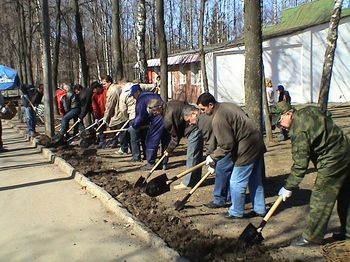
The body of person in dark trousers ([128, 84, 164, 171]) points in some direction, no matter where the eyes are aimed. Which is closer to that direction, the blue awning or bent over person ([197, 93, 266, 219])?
the blue awning

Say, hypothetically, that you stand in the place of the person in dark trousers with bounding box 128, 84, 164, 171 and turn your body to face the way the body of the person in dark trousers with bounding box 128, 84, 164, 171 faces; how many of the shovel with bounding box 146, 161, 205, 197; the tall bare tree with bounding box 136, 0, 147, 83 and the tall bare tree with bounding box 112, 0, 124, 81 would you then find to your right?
2

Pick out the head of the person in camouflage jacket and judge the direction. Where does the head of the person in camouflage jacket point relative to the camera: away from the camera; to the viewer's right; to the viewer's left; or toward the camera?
to the viewer's left

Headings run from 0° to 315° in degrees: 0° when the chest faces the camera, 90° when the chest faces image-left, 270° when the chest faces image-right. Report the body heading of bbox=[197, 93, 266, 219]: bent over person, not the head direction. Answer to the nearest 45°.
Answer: approximately 90°

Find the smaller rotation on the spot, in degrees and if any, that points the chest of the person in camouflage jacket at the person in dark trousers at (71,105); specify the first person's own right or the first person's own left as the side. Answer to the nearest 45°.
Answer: approximately 45° to the first person's own right

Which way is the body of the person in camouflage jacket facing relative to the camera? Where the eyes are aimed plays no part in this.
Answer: to the viewer's left

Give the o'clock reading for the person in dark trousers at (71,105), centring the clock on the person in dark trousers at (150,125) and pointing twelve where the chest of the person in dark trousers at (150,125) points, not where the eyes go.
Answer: the person in dark trousers at (71,105) is roughly at 2 o'clock from the person in dark trousers at (150,125).

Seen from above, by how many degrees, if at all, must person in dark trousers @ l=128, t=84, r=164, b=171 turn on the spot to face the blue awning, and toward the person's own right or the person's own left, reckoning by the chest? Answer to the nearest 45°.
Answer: approximately 45° to the person's own right

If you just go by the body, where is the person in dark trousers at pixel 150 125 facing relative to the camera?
to the viewer's left

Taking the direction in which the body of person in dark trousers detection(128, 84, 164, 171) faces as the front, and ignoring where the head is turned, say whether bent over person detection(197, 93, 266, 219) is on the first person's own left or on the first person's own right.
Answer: on the first person's own left
